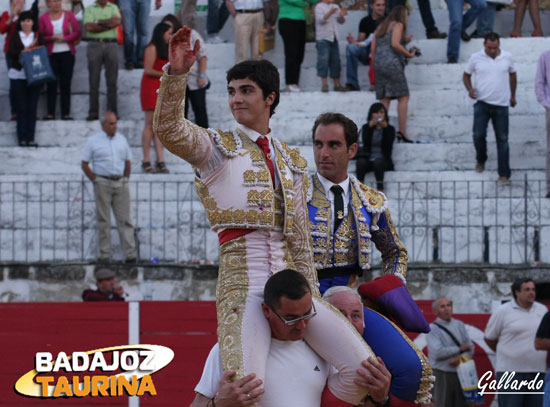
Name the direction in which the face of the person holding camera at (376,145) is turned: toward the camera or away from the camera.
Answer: toward the camera

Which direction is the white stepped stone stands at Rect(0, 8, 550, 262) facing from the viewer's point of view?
toward the camera

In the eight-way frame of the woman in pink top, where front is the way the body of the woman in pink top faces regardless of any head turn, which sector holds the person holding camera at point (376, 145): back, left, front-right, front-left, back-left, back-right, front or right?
front-left

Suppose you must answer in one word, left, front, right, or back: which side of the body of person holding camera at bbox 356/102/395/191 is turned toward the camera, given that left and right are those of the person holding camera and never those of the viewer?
front

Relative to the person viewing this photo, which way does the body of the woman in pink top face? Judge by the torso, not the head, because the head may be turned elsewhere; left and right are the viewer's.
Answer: facing the viewer

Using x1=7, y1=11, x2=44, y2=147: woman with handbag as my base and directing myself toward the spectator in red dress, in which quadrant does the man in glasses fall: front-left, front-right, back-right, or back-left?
front-right

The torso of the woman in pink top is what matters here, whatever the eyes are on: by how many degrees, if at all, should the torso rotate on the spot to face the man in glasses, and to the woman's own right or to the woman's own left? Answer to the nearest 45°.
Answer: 0° — they already face them
